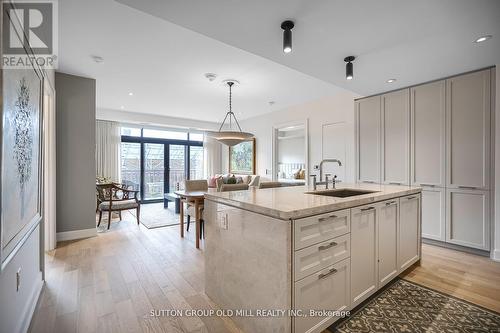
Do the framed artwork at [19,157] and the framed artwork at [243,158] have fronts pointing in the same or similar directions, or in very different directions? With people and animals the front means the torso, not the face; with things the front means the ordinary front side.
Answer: very different directions

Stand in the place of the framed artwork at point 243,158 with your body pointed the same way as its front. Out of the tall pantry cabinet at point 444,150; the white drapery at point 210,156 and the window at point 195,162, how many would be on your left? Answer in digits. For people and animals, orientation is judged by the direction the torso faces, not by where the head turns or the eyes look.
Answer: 1

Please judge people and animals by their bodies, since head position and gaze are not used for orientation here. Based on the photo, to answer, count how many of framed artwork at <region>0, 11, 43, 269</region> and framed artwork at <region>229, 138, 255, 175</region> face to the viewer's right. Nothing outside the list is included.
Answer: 1

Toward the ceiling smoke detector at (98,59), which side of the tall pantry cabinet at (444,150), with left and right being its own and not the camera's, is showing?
front

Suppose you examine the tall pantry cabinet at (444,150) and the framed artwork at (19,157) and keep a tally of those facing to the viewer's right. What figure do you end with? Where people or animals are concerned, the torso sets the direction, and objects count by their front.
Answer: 1

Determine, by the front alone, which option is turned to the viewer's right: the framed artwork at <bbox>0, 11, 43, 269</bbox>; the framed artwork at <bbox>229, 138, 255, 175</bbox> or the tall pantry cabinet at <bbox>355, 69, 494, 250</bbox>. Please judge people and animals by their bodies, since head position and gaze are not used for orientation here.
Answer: the framed artwork at <bbox>0, 11, 43, 269</bbox>

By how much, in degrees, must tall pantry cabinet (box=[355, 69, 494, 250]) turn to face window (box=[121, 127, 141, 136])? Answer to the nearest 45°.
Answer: approximately 45° to its right

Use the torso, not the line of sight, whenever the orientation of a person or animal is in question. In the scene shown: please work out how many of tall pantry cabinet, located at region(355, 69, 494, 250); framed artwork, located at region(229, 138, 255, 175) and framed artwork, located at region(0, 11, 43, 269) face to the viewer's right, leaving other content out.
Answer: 1

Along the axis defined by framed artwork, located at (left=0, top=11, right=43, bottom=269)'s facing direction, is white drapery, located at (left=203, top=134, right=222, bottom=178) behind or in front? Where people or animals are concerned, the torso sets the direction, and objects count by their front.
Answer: in front

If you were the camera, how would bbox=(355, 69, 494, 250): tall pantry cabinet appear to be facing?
facing the viewer and to the left of the viewer

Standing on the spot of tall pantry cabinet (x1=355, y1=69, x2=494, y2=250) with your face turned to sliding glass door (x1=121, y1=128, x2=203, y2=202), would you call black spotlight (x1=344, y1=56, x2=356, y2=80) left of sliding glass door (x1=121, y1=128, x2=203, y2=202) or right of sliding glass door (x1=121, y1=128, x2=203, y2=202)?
left

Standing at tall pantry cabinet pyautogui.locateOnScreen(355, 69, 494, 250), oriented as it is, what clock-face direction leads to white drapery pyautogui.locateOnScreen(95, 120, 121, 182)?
The white drapery is roughly at 1 o'clock from the tall pantry cabinet.

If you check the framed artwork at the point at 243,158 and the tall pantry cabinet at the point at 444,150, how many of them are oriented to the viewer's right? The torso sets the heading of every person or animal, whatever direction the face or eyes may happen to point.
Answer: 0

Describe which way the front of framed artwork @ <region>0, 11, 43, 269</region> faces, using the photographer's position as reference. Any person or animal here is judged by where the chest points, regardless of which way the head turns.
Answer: facing to the right of the viewer
